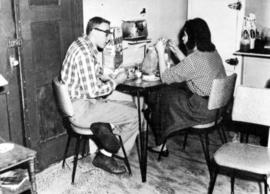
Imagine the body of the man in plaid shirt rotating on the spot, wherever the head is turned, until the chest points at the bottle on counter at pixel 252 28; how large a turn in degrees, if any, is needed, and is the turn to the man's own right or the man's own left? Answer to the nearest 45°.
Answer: approximately 45° to the man's own left

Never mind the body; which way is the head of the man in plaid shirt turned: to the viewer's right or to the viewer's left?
to the viewer's right

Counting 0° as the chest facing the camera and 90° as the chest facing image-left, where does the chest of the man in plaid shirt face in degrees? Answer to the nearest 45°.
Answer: approximately 270°

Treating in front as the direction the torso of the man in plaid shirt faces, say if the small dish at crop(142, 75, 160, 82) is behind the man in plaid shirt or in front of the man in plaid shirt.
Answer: in front

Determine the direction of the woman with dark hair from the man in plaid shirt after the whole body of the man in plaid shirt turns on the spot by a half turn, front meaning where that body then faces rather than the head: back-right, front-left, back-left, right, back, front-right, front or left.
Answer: back

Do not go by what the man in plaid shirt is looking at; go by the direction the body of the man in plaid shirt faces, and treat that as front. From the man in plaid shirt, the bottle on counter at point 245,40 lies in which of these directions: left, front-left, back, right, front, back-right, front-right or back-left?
front-left

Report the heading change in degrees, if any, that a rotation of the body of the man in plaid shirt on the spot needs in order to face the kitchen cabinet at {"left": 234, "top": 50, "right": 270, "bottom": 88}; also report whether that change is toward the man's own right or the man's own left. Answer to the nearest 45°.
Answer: approximately 45° to the man's own left
